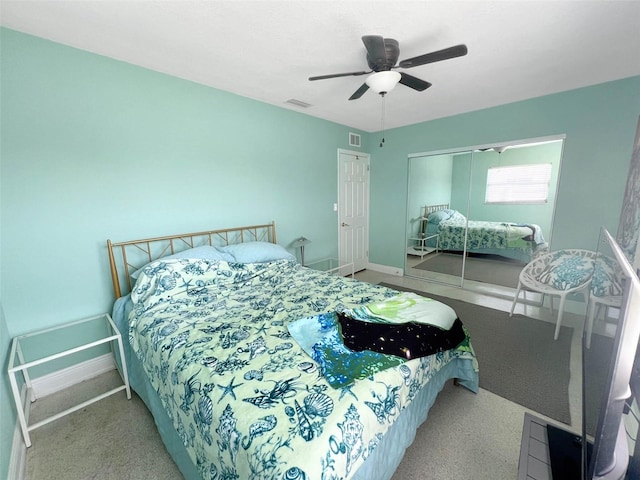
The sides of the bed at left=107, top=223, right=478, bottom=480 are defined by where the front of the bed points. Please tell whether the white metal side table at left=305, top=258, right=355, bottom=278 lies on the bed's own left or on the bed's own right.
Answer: on the bed's own left

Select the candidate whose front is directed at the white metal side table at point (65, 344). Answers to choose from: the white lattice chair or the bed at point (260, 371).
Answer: the white lattice chair

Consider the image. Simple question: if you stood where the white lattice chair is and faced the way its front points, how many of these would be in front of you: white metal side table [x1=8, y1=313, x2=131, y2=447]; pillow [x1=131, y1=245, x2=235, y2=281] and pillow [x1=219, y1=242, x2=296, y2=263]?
3

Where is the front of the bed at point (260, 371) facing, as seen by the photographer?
facing the viewer and to the right of the viewer

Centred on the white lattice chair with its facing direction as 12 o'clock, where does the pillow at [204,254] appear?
The pillow is roughly at 12 o'clock from the white lattice chair.

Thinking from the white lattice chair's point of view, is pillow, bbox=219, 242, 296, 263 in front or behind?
in front

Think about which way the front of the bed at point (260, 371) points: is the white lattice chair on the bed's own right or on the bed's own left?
on the bed's own left

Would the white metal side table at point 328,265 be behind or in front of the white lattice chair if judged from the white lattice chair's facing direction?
in front

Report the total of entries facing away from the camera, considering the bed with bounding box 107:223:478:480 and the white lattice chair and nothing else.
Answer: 0

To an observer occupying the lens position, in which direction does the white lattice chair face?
facing the viewer and to the left of the viewer

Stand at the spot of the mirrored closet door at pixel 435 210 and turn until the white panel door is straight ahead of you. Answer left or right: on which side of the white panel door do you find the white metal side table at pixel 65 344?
left

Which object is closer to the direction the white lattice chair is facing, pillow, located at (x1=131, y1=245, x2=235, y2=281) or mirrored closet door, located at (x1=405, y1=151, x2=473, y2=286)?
the pillow
